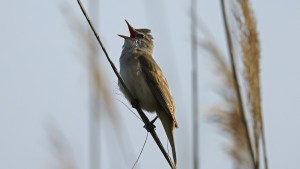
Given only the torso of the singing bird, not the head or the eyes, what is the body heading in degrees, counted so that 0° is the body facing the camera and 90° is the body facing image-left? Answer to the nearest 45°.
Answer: approximately 90°

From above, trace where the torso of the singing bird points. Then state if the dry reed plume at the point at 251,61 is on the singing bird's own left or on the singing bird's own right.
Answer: on the singing bird's own left
